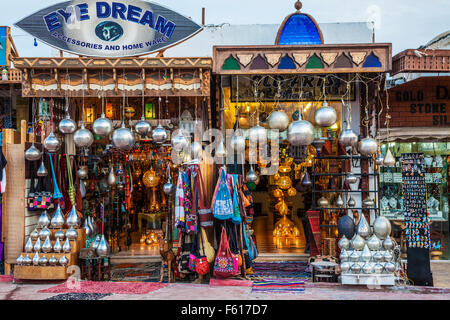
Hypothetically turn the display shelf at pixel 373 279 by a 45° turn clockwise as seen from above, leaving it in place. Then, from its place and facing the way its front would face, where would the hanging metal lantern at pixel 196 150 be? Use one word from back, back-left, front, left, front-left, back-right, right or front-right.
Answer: front-right

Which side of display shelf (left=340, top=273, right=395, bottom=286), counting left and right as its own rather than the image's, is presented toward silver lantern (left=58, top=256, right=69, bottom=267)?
right

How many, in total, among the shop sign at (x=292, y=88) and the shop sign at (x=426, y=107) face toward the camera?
2

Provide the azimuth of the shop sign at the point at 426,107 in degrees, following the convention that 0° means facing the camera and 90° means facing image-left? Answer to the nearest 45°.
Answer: approximately 0°
